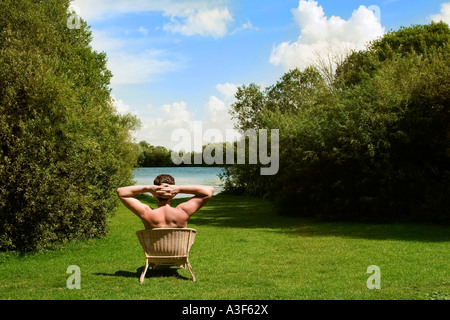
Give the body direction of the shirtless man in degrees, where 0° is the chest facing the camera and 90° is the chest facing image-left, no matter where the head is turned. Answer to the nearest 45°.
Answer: approximately 180°

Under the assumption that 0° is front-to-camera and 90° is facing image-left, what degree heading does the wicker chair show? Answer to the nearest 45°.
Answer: approximately 180°
